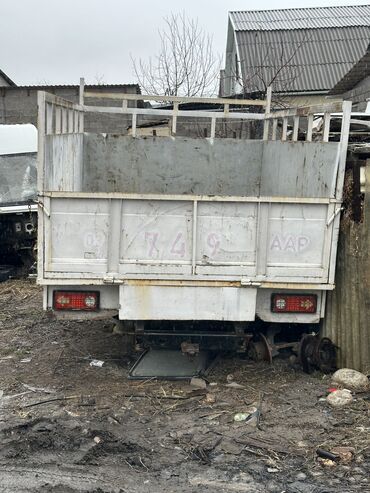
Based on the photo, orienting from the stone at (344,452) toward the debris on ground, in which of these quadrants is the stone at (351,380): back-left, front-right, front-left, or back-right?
front-right

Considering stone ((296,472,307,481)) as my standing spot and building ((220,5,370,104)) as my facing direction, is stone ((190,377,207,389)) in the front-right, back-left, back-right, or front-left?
front-left

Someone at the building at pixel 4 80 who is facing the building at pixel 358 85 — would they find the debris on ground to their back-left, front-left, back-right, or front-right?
front-right

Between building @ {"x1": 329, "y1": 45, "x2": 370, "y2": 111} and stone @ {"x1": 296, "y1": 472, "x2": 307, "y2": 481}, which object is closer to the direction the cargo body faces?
the building

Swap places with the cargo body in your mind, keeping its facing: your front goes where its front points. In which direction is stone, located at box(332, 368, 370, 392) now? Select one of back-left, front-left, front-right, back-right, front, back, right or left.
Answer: right

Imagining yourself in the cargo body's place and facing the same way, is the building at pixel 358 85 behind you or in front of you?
in front

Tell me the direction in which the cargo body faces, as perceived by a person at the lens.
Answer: facing away from the viewer

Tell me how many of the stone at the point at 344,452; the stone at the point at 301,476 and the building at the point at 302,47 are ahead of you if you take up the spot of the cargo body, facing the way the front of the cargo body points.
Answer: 1

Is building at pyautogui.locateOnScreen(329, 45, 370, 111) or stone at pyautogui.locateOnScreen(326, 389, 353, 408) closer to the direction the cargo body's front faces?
the building

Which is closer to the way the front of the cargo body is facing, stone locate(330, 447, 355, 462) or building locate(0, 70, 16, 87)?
the building

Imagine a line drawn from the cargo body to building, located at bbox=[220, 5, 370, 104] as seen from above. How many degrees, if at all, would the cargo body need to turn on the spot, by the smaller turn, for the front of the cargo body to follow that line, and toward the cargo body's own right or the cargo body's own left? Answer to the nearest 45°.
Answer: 0° — it already faces it
